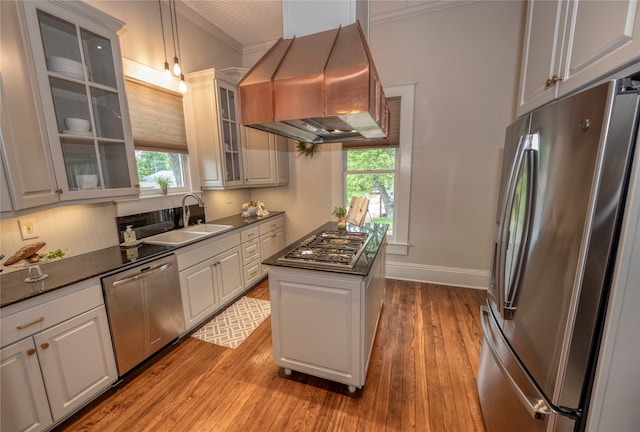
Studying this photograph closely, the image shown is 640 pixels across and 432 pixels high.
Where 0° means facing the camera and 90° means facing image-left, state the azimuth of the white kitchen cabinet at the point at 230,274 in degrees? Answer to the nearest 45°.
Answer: approximately 315°

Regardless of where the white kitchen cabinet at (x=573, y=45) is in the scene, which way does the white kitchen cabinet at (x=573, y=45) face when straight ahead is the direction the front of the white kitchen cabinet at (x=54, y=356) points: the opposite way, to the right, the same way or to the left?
the opposite way

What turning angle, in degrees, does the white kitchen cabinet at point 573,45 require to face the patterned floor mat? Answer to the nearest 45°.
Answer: approximately 45° to its right

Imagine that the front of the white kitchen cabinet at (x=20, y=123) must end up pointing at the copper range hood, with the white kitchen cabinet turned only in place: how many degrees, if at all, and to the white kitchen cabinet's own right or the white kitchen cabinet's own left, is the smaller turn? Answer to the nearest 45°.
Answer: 0° — it already faces it

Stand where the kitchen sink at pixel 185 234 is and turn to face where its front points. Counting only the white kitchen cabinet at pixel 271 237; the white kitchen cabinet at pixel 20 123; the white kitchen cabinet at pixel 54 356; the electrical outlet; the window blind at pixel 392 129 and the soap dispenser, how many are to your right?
4

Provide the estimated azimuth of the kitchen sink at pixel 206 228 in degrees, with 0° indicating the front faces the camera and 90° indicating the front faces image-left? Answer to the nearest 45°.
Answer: approximately 315°

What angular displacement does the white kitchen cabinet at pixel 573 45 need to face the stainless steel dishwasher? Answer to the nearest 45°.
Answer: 0° — it already faces it

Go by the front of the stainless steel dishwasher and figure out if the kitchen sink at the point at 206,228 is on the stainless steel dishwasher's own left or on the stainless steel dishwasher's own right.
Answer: on the stainless steel dishwasher's own left
